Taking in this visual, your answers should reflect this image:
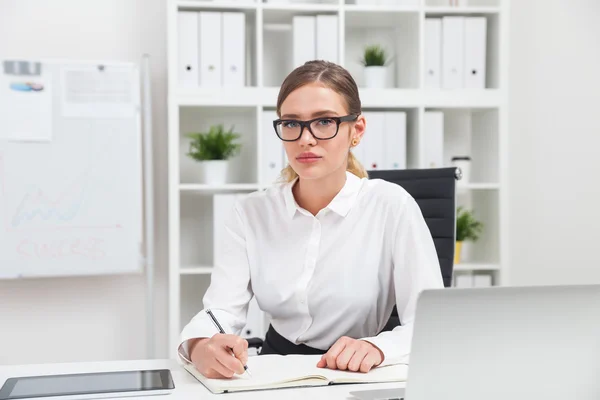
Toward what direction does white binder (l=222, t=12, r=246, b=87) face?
toward the camera

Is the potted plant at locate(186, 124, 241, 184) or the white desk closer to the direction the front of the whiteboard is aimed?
the white desk

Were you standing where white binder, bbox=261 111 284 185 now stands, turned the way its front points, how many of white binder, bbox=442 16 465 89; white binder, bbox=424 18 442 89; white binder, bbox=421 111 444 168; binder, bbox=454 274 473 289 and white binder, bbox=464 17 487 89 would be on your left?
5

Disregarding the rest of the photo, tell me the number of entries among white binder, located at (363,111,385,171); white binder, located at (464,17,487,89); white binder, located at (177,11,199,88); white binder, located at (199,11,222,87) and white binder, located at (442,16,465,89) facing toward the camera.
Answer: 5

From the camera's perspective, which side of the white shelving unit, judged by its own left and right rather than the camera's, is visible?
front

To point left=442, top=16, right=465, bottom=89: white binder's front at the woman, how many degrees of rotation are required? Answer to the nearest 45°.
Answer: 0° — it already faces them

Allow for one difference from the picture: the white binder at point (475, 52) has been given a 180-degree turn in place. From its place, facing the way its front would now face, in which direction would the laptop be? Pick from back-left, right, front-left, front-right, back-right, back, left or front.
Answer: back

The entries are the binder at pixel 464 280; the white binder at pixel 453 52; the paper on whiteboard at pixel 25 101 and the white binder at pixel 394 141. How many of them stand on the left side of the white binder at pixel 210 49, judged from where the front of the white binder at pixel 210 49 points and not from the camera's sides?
3

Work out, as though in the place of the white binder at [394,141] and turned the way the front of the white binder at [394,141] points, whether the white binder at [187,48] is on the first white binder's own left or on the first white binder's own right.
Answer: on the first white binder's own right

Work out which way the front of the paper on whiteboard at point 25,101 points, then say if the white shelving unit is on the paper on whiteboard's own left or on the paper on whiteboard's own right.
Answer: on the paper on whiteboard's own left

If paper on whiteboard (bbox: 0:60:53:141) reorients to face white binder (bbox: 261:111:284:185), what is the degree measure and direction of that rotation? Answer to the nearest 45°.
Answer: approximately 90° to its left

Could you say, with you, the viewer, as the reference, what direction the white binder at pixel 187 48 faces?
facing the viewer
